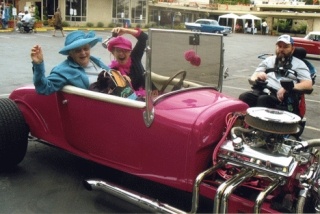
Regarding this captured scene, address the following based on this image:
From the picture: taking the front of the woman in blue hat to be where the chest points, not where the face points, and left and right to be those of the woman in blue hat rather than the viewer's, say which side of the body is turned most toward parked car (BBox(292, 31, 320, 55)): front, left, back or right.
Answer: left

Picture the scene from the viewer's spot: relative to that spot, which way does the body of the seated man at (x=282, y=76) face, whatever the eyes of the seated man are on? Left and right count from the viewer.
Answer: facing the viewer and to the left of the viewer

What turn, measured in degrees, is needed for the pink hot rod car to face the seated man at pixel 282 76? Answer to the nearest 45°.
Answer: approximately 90° to its left

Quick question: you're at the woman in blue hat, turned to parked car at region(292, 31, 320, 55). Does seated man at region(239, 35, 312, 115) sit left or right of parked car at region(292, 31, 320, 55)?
right

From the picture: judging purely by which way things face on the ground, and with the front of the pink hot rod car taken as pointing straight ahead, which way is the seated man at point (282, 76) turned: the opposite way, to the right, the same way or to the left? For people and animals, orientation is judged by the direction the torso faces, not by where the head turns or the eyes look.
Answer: to the right

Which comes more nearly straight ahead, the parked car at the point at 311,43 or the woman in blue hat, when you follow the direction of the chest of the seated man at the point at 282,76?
the woman in blue hat

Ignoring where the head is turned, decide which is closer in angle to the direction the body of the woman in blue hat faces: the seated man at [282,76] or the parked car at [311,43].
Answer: the seated man

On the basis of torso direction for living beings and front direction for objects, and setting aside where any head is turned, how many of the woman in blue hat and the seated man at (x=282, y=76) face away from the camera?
0
